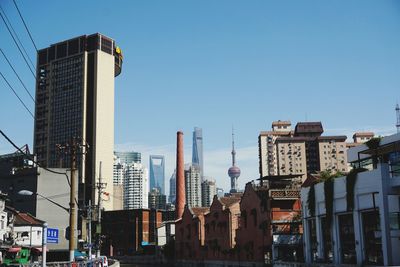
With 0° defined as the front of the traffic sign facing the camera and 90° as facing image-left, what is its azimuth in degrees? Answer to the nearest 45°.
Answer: approximately 0°
